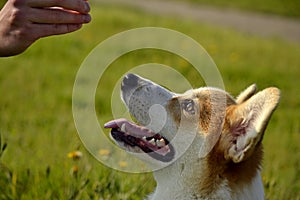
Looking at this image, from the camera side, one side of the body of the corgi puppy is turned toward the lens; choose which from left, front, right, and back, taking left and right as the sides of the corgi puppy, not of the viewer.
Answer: left

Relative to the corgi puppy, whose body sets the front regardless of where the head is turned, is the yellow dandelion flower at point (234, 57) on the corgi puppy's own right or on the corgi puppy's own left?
on the corgi puppy's own right
